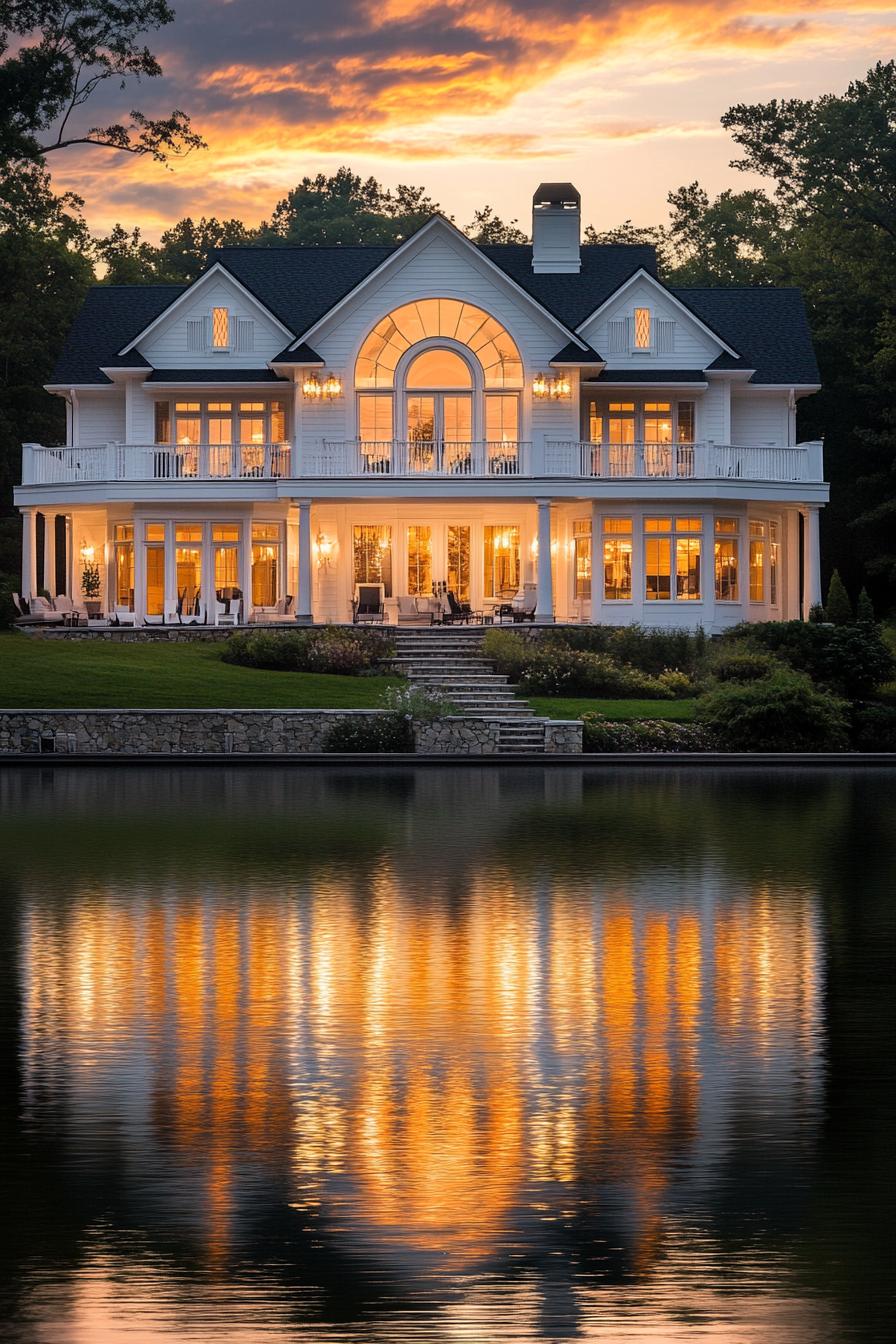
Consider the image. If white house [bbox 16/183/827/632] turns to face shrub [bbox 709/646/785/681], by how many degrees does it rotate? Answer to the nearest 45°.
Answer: approximately 45° to its left

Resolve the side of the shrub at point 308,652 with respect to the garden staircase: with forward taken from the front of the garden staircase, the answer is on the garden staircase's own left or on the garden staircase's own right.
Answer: on the garden staircase's own right

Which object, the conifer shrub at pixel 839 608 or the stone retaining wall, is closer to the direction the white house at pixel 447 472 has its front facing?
the stone retaining wall

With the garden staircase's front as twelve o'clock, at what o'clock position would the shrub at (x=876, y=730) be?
The shrub is roughly at 10 o'clock from the garden staircase.

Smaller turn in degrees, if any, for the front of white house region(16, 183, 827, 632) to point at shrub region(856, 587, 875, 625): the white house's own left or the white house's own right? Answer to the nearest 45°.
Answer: approximately 45° to the white house's own left

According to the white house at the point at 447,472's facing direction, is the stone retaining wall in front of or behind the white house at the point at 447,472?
in front

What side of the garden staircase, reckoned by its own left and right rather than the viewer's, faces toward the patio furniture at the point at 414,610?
back

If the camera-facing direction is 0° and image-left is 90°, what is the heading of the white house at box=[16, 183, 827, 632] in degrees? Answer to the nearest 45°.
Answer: approximately 0°

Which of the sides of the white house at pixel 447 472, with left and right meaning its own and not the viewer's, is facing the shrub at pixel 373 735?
front

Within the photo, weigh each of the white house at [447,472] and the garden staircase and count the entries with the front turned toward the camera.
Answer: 2

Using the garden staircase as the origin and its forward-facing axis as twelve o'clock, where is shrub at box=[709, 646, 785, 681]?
The shrub is roughly at 9 o'clock from the garden staircase.

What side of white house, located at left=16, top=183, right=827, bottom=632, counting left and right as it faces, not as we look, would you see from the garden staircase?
front
